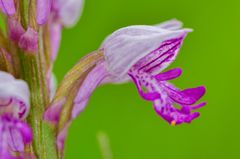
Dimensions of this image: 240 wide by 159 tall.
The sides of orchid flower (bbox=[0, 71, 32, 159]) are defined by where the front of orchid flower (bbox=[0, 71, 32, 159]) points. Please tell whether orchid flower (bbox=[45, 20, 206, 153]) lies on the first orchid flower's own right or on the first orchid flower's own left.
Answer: on the first orchid flower's own left

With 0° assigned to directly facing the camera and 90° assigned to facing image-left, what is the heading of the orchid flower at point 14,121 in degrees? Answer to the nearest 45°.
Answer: approximately 0°
